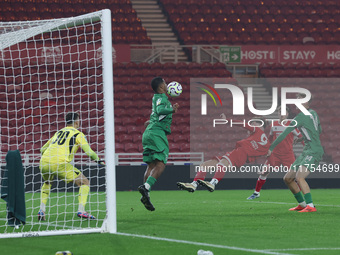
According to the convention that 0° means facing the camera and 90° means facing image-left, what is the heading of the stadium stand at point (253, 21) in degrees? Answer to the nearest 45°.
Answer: approximately 0°

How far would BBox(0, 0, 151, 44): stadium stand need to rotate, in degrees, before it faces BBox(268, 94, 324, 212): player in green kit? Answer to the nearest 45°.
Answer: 0° — it already faces them

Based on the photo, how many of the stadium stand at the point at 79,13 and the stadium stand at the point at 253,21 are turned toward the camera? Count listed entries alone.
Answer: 2

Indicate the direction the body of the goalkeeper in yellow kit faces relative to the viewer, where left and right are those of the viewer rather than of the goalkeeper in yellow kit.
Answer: facing away from the viewer and to the right of the viewer

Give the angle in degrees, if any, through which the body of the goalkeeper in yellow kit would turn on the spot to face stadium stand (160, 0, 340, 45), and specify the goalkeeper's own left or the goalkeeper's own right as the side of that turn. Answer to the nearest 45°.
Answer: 0° — they already face it

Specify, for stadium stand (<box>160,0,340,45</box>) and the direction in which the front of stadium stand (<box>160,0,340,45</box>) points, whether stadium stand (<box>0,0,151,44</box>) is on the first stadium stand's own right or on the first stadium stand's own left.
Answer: on the first stadium stand's own right

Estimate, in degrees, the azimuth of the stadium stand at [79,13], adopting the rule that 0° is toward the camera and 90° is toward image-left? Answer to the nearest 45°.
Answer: approximately 0°
